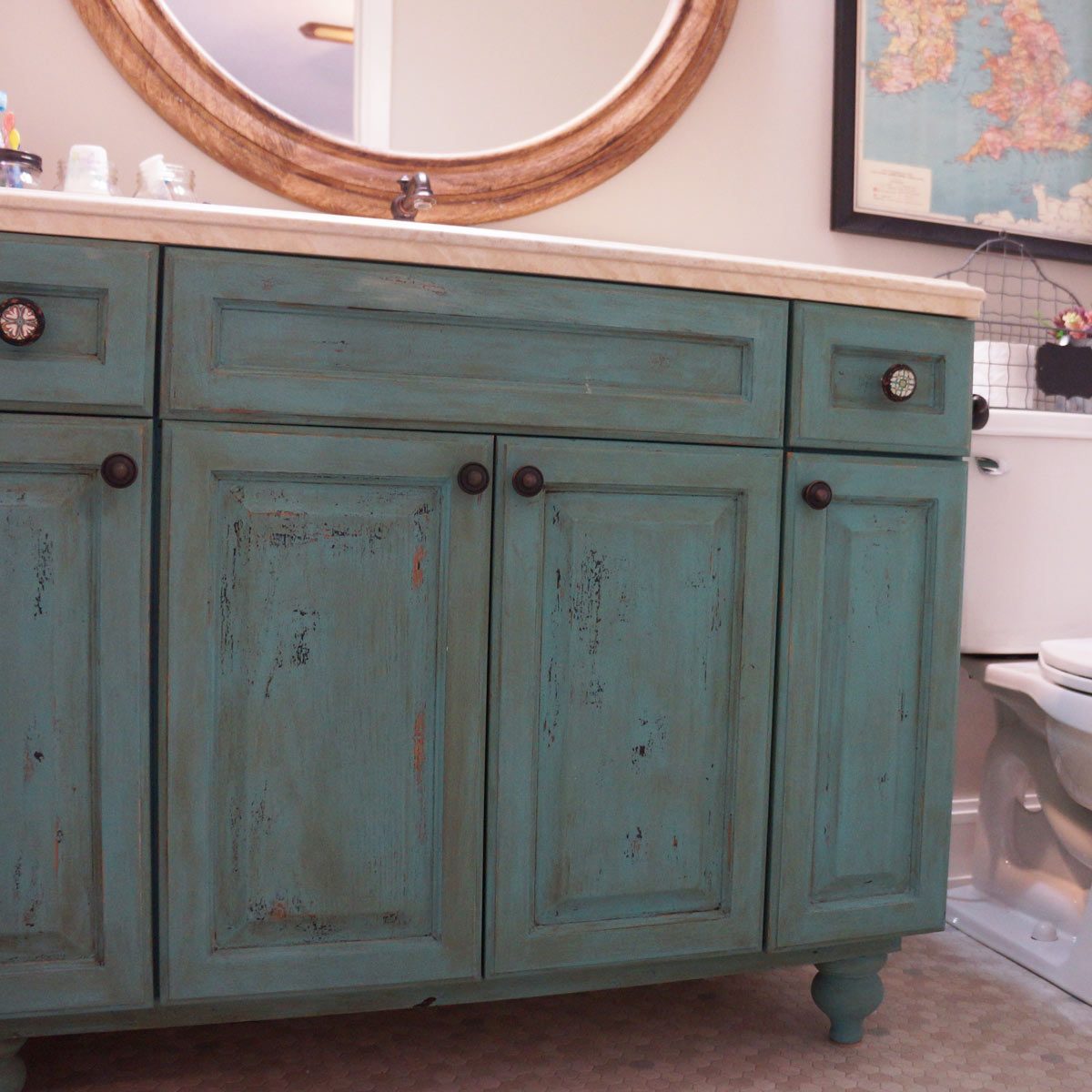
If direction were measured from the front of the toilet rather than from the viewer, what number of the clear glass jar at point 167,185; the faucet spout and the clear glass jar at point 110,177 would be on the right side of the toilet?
3

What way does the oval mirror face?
toward the camera

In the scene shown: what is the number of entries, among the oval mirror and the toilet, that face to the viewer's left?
0

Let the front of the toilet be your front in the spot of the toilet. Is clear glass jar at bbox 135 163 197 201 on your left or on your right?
on your right

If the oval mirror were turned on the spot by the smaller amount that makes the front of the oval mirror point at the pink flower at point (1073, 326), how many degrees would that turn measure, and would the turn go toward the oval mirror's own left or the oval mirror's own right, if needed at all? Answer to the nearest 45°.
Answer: approximately 90° to the oval mirror's own left

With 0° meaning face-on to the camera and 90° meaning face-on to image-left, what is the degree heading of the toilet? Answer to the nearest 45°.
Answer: approximately 315°

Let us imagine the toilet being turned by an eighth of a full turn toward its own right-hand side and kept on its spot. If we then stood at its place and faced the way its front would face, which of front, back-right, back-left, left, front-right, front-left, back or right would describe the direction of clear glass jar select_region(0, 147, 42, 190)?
front-right

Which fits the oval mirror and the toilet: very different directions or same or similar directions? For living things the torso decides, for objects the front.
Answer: same or similar directions

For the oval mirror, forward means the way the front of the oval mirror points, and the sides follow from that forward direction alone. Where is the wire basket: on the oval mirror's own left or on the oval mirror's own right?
on the oval mirror's own left
